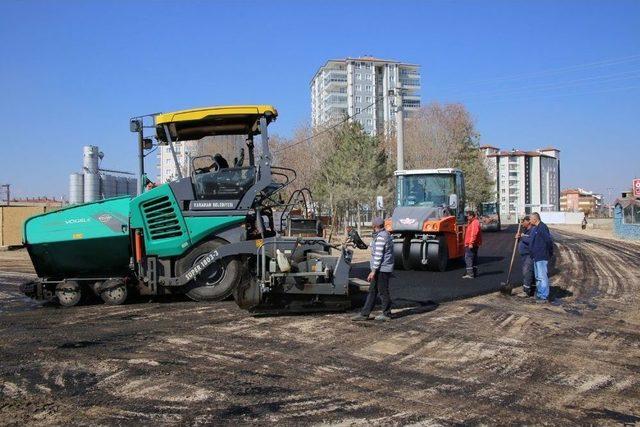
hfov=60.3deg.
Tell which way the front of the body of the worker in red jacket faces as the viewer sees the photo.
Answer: to the viewer's left

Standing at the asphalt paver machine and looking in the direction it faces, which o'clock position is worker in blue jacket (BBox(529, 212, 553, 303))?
The worker in blue jacket is roughly at 6 o'clock from the asphalt paver machine.

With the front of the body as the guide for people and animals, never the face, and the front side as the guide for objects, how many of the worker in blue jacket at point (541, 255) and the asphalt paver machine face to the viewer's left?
2

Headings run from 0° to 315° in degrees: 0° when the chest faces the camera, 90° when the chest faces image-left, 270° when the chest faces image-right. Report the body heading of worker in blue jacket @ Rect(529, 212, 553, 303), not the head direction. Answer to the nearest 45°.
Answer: approximately 90°

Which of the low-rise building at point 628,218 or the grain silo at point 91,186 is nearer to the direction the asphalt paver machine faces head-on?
the grain silo

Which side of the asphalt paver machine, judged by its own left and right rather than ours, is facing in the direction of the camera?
left
